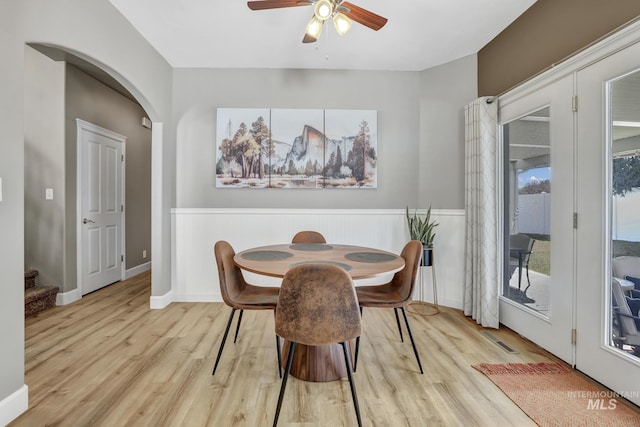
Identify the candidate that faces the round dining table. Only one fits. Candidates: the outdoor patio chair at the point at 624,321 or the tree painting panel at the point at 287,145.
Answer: the tree painting panel

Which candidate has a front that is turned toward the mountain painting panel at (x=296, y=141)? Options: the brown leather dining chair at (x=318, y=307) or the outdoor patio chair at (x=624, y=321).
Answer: the brown leather dining chair

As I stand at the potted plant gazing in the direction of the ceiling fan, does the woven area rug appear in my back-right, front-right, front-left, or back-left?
front-left

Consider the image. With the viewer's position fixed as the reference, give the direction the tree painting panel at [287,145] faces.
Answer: facing the viewer

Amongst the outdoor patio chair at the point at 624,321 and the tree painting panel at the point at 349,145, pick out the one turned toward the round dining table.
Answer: the tree painting panel

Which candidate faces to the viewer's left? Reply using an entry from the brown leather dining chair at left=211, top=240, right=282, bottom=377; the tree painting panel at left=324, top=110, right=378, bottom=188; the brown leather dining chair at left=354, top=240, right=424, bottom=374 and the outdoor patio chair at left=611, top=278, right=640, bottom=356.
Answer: the brown leather dining chair at left=354, top=240, right=424, bottom=374

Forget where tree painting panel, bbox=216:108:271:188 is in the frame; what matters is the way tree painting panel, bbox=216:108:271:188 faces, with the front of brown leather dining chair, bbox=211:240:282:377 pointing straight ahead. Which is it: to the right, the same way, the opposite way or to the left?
to the right

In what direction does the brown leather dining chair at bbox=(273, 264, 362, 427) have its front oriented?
away from the camera

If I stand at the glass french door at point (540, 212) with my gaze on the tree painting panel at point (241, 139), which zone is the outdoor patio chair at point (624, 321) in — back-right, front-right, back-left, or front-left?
back-left

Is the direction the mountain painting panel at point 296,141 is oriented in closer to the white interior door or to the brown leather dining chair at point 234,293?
the brown leather dining chair

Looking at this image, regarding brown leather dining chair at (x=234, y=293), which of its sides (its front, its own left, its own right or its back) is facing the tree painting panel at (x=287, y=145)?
left

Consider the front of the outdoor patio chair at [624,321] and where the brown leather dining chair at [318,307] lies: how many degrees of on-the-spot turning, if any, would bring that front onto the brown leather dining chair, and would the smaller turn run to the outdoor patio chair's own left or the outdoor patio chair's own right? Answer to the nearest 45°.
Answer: approximately 135° to the outdoor patio chair's own right

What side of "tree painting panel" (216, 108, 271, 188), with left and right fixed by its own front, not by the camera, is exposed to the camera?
front

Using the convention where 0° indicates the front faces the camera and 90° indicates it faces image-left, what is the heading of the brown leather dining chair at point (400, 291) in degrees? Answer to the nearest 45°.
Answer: approximately 90°

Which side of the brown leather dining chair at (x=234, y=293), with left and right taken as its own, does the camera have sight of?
right

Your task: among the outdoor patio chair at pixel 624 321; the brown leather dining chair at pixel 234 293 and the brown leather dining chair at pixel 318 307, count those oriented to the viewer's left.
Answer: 0

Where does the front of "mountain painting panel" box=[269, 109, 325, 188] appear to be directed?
toward the camera
